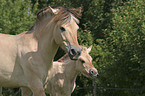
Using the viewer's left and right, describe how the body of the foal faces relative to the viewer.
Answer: facing the viewer and to the right of the viewer

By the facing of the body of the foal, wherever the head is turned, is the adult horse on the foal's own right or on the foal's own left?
on the foal's own right
